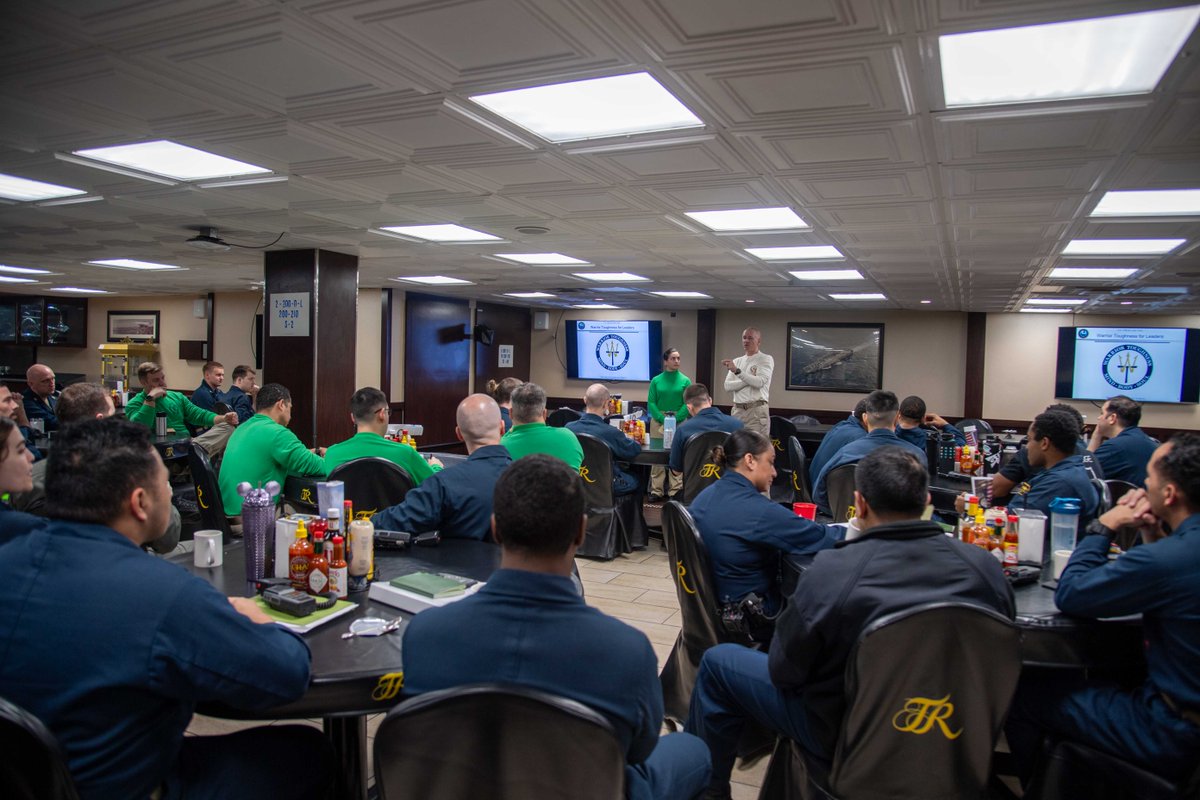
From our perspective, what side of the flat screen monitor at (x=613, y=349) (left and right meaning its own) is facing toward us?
front

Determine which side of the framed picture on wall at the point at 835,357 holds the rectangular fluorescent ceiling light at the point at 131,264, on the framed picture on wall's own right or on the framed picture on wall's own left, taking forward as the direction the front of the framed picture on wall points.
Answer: on the framed picture on wall's own right

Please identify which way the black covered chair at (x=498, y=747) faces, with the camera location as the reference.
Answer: facing away from the viewer

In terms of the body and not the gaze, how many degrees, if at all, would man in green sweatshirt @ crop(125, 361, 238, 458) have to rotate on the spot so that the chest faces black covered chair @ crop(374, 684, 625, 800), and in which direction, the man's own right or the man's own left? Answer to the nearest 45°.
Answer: approximately 45° to the man's own right

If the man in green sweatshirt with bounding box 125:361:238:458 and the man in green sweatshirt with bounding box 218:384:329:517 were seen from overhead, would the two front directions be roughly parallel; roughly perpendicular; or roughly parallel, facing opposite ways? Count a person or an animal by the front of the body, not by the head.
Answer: roughly perpendicular

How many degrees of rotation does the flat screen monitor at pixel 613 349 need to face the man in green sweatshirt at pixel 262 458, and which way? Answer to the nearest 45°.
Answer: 0° — it already faces them

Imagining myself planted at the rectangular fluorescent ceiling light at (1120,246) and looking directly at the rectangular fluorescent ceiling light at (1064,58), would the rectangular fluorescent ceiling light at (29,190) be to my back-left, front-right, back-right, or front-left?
front-right

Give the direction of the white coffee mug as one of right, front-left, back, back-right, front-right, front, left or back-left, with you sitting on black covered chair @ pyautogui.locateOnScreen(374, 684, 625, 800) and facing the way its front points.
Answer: front-left

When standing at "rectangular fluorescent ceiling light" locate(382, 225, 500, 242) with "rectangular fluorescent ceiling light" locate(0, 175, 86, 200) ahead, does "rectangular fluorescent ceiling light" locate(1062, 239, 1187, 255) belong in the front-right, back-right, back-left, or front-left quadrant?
back-left

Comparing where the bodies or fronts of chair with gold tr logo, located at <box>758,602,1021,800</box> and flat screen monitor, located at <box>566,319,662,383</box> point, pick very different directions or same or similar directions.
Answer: very different directions

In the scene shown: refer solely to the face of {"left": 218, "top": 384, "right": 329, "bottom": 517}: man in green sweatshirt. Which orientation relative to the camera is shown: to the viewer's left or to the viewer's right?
to the viewer's right

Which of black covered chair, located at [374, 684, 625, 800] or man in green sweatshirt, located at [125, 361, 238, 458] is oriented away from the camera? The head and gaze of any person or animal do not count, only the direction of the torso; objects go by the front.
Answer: the black covered chair

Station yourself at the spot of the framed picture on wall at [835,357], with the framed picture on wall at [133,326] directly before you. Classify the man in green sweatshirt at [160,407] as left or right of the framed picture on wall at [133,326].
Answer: left

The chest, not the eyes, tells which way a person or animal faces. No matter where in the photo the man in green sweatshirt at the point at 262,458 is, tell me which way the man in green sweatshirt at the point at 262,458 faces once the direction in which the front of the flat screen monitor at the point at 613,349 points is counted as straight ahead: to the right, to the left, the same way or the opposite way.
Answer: the opposite way

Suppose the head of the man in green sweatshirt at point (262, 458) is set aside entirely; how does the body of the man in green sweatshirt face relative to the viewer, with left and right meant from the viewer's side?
facing away from the viewer and to the right of the viewer

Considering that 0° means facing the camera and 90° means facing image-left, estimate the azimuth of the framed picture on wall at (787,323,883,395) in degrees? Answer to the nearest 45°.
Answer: approximately 0°

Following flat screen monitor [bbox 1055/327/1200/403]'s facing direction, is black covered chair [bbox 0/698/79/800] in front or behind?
in front

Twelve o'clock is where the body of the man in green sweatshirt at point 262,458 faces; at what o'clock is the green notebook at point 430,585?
The green notebook is roughly at 4 o'clock from the man in green sweatshirt.
